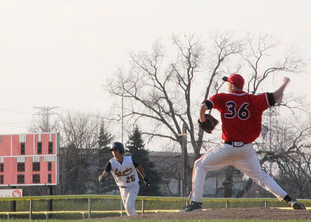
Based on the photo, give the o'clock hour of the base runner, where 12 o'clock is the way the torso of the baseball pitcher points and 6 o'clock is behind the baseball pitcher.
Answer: The base runner is roughly at 11 o'clock from the baseball pitcher.

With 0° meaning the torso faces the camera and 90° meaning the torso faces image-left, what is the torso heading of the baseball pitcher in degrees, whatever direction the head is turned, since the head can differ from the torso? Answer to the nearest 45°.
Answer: approximately 180°
